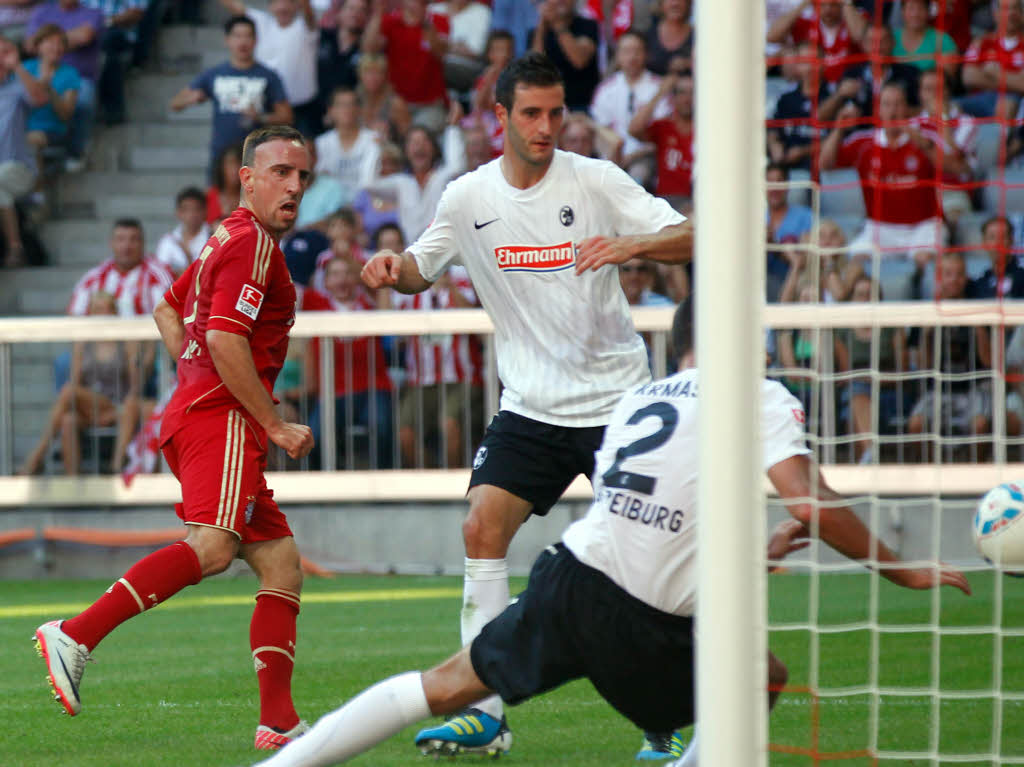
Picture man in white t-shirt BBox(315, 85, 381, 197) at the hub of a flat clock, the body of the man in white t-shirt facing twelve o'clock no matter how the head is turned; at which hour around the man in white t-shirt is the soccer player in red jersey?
The soccer player in red jersey is roughly at 12 o'clock from the man in white t-shirt.

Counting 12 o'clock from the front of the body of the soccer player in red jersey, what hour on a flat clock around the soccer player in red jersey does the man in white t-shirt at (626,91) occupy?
The man in white t-shirt is roughly at 10 o'clock from the soccer player in red jersey.

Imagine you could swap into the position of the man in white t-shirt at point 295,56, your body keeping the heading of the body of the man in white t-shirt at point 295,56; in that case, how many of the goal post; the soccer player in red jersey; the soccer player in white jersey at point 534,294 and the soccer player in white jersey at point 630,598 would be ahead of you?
4

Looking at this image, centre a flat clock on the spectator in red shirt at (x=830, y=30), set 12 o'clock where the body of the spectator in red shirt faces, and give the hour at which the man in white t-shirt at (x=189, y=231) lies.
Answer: The man in white t-shirt is roughly at 3 o'clock from the spectator in red shirt.

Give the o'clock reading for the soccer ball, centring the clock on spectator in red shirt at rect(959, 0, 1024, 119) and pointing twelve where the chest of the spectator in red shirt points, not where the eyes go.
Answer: The soccer ball is roughly at 12 o'clock from the spectator in red shirt.

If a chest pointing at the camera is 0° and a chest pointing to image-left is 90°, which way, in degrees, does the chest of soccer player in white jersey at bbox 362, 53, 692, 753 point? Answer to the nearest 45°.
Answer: approximately 0°

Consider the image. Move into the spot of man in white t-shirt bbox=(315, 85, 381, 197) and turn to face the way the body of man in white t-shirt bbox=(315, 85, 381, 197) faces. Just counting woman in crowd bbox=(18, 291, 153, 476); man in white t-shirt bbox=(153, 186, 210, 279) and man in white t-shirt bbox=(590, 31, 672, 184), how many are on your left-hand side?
1

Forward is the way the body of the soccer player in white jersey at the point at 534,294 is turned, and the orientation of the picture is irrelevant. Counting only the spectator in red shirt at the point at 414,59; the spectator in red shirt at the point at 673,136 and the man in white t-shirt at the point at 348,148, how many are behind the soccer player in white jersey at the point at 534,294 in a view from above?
3

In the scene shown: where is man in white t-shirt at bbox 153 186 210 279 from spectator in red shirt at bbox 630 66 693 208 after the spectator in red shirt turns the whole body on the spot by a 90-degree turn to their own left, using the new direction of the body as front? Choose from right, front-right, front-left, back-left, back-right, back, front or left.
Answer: back

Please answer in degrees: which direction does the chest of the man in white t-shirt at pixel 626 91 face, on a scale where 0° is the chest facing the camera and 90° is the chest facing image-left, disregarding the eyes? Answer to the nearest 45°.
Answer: approximately 0°
